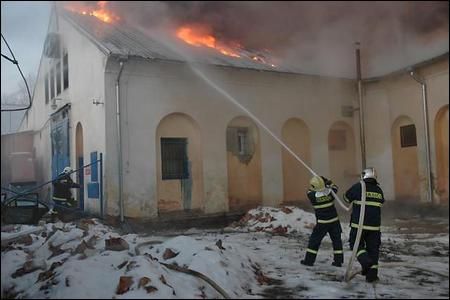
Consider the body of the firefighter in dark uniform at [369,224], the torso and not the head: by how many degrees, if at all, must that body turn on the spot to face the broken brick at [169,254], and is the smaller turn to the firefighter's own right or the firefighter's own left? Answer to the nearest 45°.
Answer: approximately 45° to the firefighter's own left

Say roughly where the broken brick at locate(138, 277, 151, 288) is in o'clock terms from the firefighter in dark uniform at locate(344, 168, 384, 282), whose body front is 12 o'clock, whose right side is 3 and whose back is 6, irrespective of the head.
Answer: The broken brick is roughly at 9 o'clock from the firefighter in dark uniform.

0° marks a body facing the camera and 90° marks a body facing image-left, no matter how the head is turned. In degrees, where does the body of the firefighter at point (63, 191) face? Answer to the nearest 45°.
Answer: approximately 270°

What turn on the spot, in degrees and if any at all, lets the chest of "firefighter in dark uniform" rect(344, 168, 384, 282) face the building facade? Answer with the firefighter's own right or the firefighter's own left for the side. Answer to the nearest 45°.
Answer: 0° — they already face it

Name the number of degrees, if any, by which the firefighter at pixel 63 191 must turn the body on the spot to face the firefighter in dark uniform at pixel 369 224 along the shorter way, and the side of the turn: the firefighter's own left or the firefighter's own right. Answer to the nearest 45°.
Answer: approximately 45° to the firefighter's own right

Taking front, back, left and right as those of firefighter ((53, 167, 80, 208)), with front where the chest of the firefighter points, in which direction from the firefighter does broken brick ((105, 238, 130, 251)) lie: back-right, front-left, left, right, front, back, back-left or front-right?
right

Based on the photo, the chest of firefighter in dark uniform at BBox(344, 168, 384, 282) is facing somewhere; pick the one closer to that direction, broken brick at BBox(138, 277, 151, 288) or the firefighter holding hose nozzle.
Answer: the firefighter holding hose nozzle

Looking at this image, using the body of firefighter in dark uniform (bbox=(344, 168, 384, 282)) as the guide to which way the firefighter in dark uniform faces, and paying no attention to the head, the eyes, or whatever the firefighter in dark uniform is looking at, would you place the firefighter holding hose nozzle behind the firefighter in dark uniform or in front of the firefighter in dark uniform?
in front

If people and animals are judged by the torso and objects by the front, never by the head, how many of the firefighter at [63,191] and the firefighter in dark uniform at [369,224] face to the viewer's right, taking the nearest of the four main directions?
1

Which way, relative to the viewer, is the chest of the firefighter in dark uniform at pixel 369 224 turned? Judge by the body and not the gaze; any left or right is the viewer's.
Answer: facing away from the viewer and to the left of the viewer

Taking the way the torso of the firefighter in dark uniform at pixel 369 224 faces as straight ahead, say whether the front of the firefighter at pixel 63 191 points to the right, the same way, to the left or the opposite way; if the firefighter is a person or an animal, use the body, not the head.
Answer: to the right
